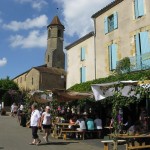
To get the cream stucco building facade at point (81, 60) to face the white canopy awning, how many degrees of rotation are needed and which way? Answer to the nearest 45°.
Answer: approximately 45° to its left

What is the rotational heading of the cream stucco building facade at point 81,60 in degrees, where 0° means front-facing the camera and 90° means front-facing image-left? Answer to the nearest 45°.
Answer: approximately 45°

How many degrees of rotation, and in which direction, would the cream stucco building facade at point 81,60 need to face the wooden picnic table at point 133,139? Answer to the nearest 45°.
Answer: approximately 45° to its left
